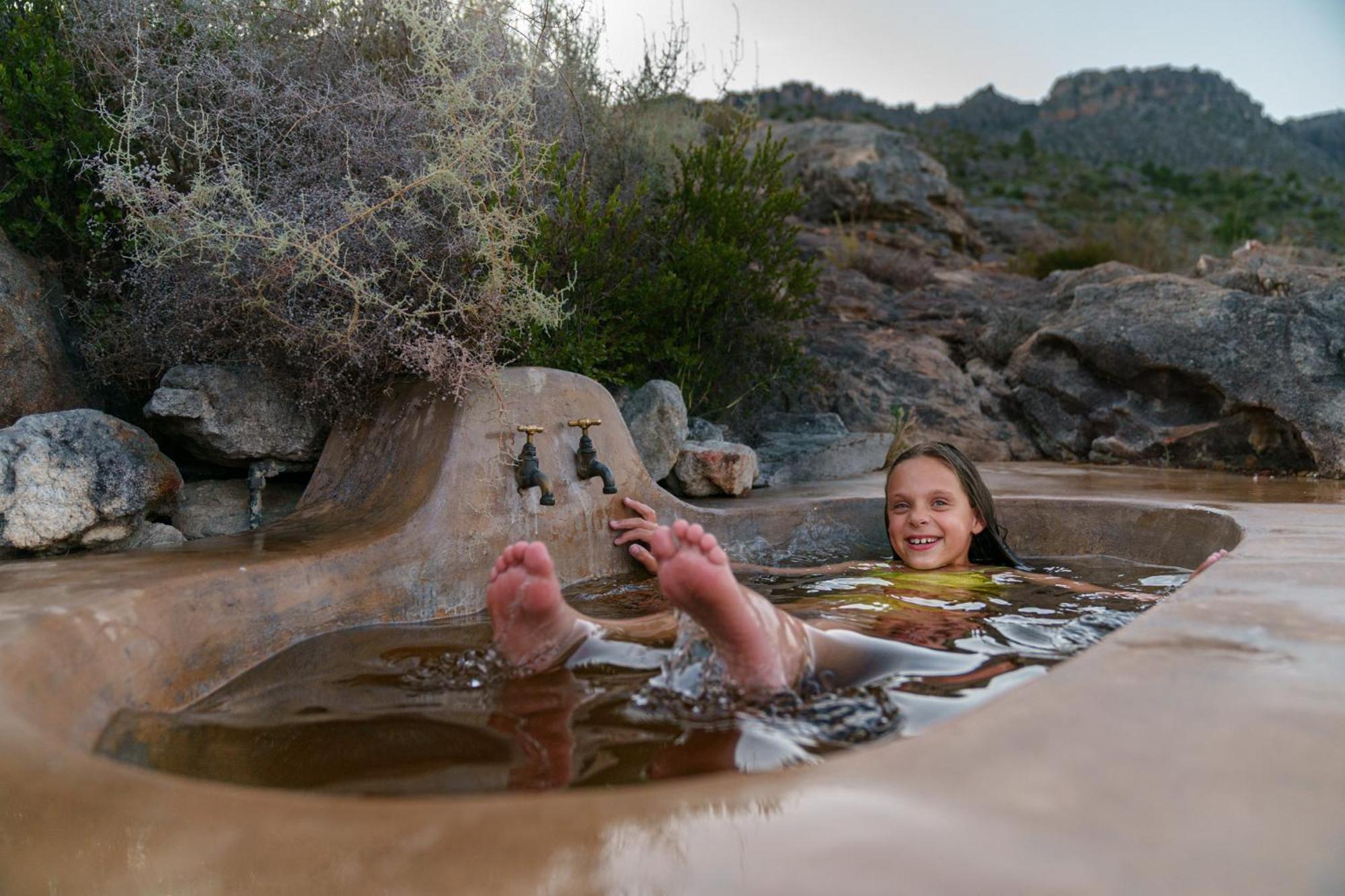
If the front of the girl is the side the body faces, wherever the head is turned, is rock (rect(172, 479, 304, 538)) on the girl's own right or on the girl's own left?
on the girl's own right

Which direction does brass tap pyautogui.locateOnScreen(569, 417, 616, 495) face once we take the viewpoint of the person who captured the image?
facing the viewer and to the right of the viewer

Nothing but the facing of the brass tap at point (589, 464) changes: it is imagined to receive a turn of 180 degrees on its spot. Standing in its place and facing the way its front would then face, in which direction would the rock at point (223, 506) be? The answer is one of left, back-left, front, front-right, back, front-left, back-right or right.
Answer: front-left

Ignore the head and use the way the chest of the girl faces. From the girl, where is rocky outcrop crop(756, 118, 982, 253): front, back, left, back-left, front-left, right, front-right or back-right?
back-right

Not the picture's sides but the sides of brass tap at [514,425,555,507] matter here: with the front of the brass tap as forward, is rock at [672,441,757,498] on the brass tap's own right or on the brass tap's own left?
on the brass tap's own left

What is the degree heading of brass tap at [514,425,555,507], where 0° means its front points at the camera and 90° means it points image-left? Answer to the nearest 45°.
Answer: approximately 315°

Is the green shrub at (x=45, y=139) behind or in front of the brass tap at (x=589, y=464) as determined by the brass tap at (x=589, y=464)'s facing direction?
behind

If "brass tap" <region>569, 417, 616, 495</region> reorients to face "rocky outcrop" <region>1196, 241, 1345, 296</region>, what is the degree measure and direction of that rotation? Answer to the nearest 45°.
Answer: approximately 90° to its left

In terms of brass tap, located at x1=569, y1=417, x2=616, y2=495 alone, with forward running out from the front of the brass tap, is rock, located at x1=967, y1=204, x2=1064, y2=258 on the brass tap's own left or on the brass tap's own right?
on the brass tap's own left

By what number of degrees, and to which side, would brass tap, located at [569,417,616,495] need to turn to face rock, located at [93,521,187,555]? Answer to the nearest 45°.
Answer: approximately 135° to its right

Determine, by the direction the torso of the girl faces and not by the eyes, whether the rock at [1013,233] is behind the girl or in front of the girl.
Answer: behind

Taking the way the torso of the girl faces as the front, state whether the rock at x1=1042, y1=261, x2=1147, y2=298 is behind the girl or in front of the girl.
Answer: behind

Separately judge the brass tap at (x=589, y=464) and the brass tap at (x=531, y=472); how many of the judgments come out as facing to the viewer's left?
0
